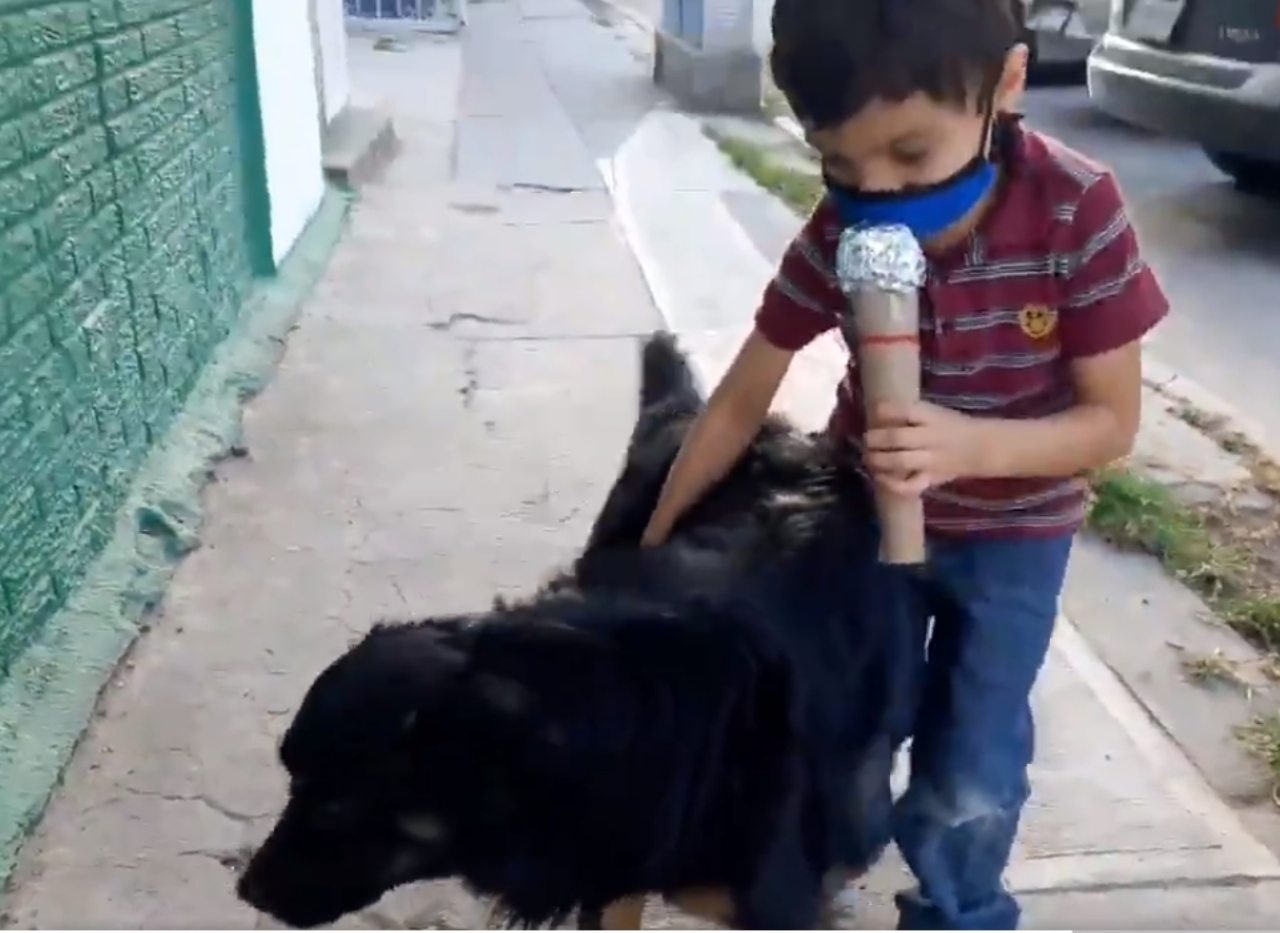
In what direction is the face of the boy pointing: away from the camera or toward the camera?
toward the camera

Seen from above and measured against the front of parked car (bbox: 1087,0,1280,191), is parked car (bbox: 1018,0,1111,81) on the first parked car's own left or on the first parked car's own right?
on the first parked car's own left

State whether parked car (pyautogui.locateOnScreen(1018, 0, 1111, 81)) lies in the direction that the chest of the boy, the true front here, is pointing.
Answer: no

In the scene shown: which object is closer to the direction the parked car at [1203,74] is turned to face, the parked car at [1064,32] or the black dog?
the parked car

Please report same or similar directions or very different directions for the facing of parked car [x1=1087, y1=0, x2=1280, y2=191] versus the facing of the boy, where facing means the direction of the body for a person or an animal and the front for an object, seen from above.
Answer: very different directions

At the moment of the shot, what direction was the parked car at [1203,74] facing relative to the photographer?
facing away from the viewer and to the right of the viewer

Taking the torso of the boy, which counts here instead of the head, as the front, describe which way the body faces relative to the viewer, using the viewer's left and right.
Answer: facing the viewer and to the left of the viewer

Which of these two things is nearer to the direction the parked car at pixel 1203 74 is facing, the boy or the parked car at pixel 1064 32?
the parked car

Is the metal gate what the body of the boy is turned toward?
no

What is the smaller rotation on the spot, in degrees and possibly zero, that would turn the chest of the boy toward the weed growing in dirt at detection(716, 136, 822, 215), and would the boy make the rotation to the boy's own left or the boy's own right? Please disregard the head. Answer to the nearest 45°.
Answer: approximately 135° to the boy's own right

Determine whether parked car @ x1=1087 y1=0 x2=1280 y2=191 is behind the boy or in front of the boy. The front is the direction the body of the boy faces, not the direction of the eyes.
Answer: behind
